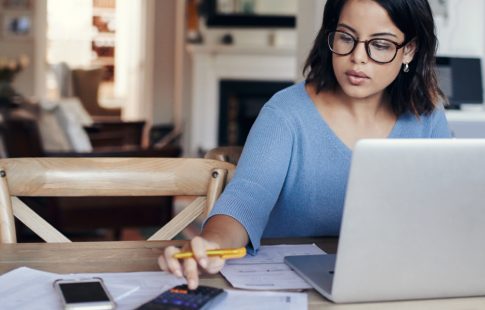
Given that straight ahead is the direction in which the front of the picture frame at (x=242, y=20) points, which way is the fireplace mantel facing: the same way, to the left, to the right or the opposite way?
the same way

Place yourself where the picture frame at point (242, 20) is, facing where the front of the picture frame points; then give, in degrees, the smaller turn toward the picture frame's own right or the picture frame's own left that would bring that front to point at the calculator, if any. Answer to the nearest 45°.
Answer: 0° — it already faces it

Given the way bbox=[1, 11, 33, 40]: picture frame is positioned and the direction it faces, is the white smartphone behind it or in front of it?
in front

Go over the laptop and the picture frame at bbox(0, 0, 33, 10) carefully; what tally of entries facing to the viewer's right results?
0

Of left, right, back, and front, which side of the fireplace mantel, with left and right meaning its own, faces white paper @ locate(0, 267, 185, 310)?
front

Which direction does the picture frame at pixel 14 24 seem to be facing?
toward the camera

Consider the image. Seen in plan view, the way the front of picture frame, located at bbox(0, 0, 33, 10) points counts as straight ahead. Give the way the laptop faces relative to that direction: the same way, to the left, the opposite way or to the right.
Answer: the opposite way

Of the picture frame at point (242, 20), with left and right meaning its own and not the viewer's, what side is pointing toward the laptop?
front

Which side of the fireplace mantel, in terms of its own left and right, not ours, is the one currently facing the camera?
front

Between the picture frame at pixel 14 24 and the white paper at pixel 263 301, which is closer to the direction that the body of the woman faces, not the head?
the white paper

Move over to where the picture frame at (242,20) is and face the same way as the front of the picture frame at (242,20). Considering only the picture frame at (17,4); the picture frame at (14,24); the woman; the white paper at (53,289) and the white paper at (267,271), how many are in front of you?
3

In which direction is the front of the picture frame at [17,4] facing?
toward the camera

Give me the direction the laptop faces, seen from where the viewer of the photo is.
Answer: facing away from the viewer and to the left of the viewer

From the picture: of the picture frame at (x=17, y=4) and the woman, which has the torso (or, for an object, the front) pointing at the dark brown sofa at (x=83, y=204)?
the picture frame

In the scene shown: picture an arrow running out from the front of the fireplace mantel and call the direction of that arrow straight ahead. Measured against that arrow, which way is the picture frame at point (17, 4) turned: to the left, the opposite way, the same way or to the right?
the same way
